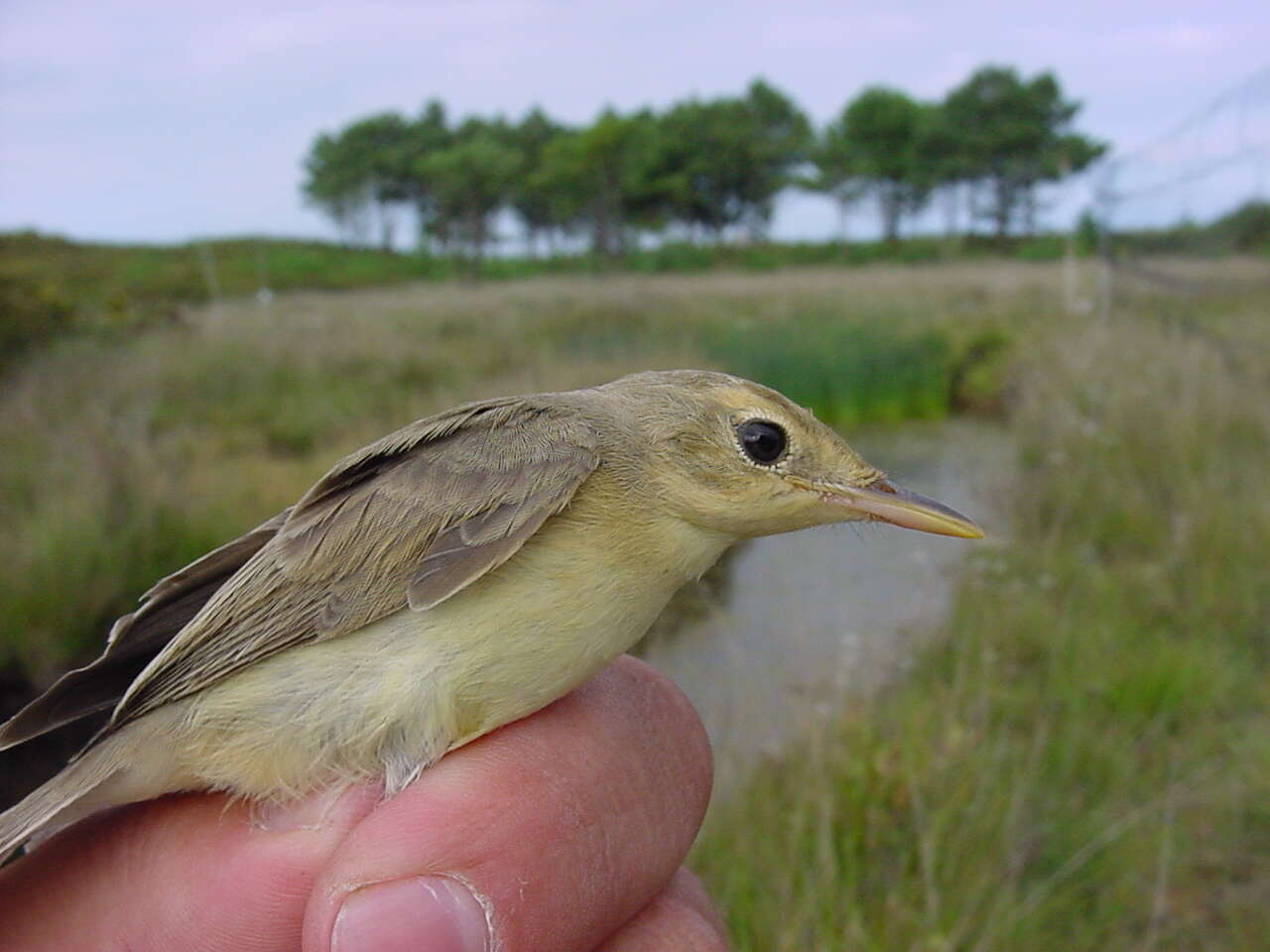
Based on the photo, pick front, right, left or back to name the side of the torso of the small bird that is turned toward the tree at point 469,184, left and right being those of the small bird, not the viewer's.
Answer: left

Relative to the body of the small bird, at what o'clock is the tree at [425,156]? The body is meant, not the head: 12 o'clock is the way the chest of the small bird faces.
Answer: The tree is roughly at 9 o'clock from the small bird.

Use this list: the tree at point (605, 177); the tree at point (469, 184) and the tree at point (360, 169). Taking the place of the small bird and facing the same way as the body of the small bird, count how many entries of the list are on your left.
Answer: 3

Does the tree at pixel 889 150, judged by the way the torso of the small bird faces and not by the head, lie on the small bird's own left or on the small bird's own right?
on the small bird's own left

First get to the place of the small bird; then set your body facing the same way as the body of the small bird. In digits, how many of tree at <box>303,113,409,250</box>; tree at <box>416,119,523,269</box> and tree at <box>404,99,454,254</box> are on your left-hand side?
3

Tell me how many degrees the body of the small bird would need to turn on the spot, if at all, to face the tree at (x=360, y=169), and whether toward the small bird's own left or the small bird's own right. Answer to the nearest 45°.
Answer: approximately 90° to the small bird's own left

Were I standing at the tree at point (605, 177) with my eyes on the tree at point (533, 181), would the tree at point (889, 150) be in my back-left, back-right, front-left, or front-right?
back-right

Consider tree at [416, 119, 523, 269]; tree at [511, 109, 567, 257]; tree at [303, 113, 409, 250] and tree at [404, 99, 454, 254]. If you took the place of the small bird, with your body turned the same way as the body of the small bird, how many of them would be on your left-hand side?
4

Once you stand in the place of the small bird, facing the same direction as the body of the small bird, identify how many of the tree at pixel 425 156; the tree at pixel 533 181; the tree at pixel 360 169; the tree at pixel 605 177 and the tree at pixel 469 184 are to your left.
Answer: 5

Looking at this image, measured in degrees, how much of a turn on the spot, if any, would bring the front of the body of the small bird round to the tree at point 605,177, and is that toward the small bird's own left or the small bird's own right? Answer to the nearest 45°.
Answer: approximately 90° to the small bird's own left

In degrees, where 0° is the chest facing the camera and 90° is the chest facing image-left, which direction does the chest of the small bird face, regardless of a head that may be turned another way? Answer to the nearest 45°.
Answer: approximately 270°

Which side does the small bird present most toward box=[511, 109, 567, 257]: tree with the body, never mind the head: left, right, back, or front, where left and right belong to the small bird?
left

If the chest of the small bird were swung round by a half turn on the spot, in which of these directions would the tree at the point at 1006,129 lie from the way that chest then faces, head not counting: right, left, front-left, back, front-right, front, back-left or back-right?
back-right
